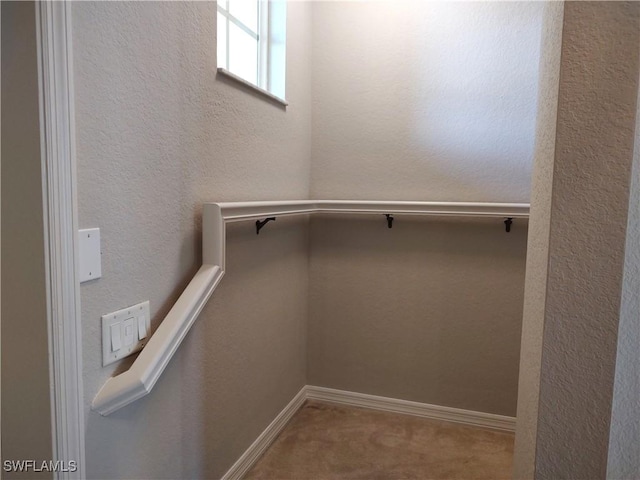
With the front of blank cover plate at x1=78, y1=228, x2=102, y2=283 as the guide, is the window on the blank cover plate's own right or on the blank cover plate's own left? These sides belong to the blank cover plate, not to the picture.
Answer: on the blank cover plate's own left

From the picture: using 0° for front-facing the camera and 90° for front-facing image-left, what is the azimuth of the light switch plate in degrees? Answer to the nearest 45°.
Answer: approximately 315°

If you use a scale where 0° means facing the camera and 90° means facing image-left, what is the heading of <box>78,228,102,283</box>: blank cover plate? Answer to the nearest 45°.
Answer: approximately 315°

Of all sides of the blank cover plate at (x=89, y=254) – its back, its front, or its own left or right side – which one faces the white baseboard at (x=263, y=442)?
left

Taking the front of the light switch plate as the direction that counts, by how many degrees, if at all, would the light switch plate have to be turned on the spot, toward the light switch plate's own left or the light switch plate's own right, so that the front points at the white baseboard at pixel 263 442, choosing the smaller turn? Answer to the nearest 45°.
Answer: approximately 90° to the light switch plate's own left

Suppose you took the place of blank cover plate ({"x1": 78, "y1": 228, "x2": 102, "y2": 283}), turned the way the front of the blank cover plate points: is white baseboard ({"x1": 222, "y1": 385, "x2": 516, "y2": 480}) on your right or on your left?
on your left

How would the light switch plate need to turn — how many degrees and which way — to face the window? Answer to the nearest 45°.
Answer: approximately 90° to its left
